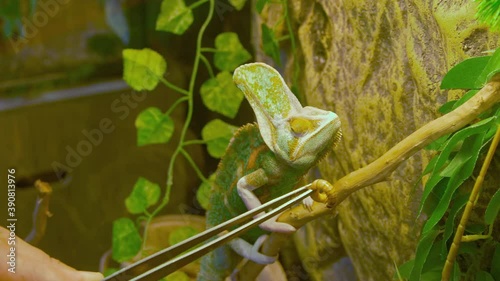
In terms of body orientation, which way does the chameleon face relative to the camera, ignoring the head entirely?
to the viewer's right
